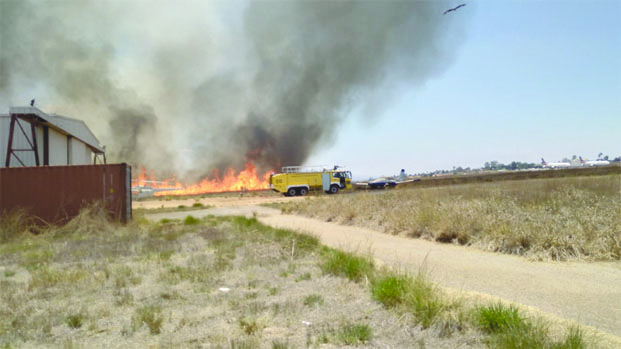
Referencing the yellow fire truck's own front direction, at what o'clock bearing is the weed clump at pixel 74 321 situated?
The weed clump is roughly at 3 o'clock from the yellow fire truck.

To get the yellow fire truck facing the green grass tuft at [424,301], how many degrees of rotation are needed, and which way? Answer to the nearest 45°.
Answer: approximately 90° to its right

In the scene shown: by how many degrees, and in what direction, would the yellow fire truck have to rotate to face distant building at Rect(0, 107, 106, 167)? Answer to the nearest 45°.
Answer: approximately 135° to its right

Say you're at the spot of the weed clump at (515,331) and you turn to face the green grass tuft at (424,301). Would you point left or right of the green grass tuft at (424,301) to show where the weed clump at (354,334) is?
left

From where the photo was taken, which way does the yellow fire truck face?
to the viewer's right

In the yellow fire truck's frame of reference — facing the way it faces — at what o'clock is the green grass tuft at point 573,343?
The green grass tuft is roughly at 3 o'clock from the yellow fire truck.

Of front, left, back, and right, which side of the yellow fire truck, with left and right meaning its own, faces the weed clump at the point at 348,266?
right

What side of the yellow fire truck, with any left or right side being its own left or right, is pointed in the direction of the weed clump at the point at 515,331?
right

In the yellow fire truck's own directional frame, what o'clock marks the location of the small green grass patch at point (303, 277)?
The small green grass patch is roughly at 3 o'clock from the yellow fire truck.

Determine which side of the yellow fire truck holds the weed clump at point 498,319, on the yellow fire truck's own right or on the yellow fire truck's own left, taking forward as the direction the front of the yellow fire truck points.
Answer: on the yellow fire truck's own right
